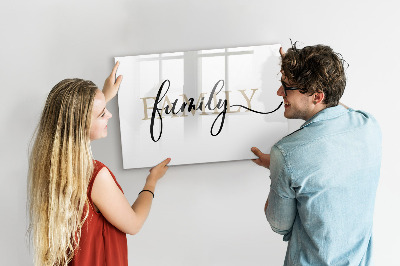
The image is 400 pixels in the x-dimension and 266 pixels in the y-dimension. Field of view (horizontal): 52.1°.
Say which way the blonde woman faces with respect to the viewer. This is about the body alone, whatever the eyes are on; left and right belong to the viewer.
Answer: facing away from the viewer and to the right of the viewer

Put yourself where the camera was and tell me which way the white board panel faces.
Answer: facing the viewer
